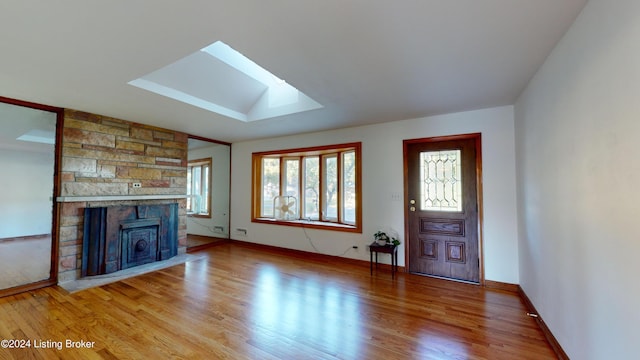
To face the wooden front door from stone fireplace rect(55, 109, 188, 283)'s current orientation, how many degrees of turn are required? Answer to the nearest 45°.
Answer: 0° — it already faces it

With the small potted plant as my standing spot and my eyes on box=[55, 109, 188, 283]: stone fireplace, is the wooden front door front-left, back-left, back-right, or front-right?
back-left

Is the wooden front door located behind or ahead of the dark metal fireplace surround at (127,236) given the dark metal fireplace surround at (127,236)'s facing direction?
ahead

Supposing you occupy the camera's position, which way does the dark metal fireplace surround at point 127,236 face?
facing the viewer and to the right of the viewer

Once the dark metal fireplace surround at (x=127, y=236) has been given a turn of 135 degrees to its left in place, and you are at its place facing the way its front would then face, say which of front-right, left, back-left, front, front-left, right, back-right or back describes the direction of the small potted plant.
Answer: back-right

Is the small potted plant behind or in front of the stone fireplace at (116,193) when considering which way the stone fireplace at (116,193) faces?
in front

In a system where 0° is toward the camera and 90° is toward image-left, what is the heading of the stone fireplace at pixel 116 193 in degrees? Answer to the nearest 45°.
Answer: approximately 315°
